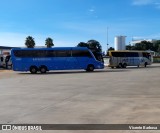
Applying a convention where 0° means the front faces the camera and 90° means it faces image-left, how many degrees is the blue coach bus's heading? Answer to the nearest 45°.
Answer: approximately 270°
